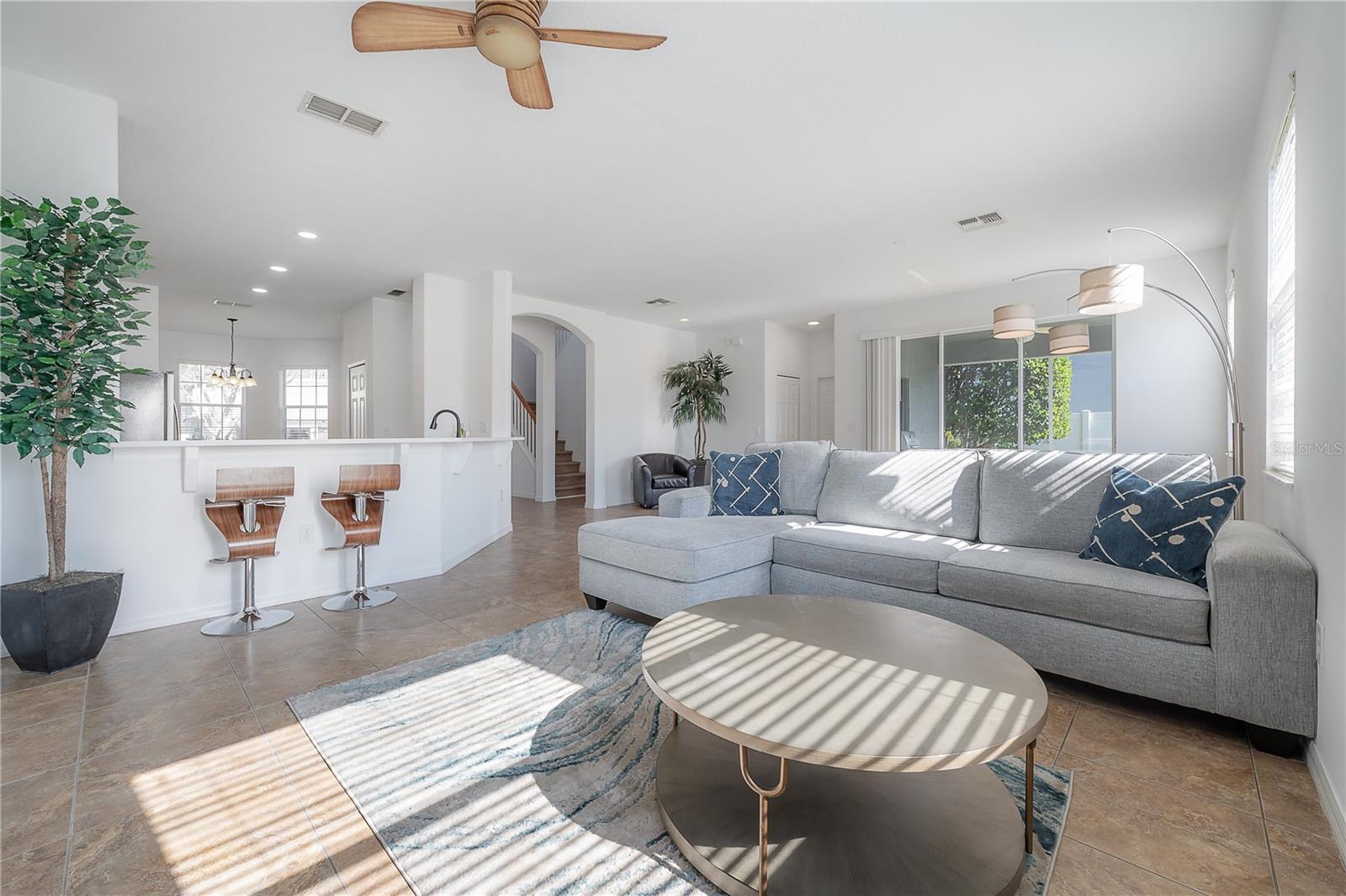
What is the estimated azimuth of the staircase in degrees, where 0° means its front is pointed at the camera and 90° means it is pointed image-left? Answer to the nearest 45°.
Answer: approximately 315°

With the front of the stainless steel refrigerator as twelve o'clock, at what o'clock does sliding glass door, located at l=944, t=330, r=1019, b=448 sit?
The sliding glass door is roughly at 1 o'clock from the stainless steel refrigerator.

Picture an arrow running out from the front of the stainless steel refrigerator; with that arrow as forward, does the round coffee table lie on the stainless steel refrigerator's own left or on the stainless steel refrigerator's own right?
on the stainless steel refrigerator's own right

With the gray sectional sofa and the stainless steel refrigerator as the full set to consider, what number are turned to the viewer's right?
1

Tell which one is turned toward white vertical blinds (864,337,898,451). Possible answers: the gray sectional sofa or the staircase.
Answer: the staircase

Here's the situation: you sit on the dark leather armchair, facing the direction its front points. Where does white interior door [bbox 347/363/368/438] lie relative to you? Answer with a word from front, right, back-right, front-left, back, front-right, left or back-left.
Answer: back-right

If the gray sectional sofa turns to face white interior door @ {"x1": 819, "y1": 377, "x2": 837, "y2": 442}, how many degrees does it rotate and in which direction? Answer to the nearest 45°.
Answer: approximately 135° to its right

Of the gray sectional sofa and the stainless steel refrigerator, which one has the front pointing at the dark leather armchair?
the stainless steel refrigerator

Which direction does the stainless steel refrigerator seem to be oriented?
to the viewer's right

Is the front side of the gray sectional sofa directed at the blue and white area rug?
yes

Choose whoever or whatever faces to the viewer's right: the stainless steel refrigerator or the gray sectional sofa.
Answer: the stainless steel refrigerator

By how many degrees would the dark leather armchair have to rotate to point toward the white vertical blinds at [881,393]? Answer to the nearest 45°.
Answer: approximately 45° to its left

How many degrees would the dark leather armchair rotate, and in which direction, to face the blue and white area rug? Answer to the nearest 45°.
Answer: approximately 45° to its right
